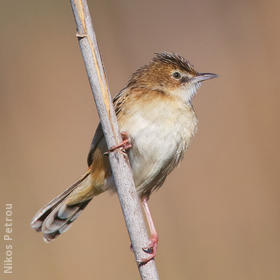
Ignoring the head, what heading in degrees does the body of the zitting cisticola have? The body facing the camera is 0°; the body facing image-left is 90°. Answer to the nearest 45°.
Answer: approximately 315°
